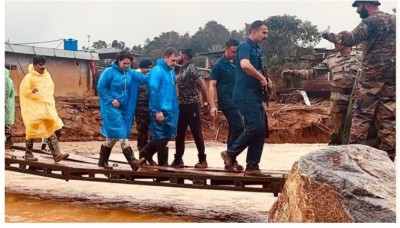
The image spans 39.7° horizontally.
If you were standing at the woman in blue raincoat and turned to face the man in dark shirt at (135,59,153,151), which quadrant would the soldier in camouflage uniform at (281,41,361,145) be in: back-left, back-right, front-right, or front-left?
front-right

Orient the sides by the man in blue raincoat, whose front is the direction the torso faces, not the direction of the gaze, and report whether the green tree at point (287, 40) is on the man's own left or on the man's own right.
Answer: on the man's own left

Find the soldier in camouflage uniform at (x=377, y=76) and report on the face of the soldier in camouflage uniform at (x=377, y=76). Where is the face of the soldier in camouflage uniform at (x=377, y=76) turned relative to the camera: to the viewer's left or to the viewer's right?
to the viewer's left

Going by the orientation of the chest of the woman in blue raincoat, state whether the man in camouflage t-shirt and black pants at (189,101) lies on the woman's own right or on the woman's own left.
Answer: on the woman's own left

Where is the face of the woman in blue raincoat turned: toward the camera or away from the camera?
toward the camera

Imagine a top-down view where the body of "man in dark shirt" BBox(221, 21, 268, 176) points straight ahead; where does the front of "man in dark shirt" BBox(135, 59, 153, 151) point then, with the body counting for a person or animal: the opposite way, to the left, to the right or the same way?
the same way

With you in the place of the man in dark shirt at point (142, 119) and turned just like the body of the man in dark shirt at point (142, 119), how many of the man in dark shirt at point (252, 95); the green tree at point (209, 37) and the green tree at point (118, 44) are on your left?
2

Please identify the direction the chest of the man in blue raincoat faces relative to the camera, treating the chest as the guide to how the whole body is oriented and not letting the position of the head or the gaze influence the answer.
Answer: to the viewer's right

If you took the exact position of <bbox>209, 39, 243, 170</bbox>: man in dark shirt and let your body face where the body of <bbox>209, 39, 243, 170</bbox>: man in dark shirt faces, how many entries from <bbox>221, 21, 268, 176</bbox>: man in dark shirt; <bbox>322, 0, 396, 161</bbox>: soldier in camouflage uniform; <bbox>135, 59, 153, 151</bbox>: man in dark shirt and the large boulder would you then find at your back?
1

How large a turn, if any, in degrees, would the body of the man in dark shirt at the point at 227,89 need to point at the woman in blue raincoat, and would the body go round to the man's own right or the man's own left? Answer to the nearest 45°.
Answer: approximately 135° to the man's own right
